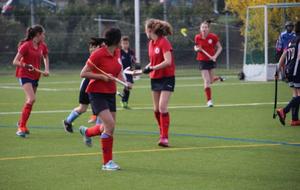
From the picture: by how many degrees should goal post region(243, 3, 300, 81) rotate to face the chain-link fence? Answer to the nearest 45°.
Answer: approximately 180°

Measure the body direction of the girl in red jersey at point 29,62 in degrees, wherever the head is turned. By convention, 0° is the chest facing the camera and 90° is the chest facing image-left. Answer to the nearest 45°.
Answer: approximately 315°

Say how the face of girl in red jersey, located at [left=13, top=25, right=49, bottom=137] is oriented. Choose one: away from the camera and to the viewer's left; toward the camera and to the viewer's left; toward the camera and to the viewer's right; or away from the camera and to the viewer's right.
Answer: toward the camera and to the viewer's right

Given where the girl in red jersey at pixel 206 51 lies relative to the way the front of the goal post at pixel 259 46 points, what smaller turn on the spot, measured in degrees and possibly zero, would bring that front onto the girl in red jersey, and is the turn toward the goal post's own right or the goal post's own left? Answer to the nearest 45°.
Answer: approximately 45° to the goal post's own right

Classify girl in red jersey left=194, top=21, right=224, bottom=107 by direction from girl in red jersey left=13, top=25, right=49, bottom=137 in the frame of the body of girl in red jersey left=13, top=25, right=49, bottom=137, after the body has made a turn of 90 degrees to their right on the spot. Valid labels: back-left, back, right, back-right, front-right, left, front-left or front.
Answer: back

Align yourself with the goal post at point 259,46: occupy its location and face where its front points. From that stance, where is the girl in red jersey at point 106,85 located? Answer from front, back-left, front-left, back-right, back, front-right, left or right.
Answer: front-right

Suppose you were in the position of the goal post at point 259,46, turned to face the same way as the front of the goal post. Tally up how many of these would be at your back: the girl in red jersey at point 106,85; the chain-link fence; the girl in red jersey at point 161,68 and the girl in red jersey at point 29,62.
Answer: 1

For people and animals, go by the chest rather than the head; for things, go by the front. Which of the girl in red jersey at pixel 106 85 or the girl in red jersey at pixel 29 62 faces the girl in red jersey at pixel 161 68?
the girl in red jersey at pixel 29 62

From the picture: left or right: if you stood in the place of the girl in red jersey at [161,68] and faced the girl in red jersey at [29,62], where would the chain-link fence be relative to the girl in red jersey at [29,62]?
right
